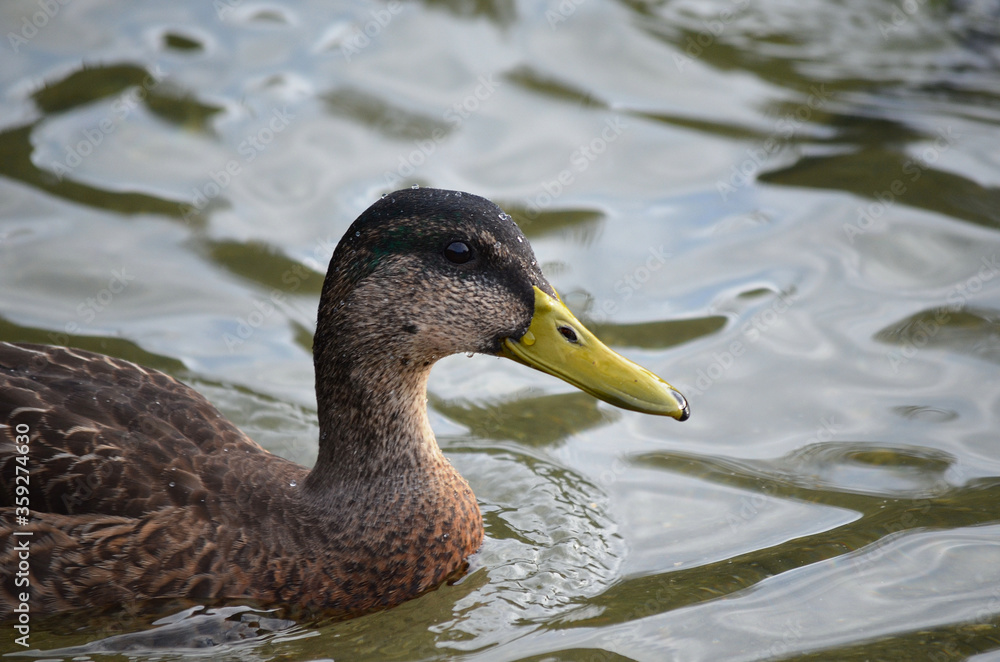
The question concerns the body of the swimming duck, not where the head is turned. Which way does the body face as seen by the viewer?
to the viewer's right
